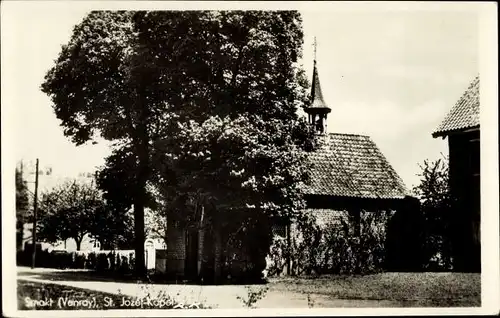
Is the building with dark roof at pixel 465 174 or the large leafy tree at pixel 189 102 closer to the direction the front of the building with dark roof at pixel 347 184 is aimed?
the large leafy tree

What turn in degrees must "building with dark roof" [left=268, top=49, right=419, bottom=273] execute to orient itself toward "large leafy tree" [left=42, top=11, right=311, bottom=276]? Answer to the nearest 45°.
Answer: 0° — it already faces it

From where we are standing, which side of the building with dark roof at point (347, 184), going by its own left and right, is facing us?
left

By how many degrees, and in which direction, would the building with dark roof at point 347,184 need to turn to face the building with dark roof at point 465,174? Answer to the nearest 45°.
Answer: approximately 180°

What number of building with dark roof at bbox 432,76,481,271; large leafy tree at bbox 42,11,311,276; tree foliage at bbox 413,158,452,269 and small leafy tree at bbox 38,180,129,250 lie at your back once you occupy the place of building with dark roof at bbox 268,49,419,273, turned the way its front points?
2

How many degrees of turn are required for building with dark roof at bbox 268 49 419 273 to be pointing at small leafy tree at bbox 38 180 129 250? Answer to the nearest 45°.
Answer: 0° — it already faces it

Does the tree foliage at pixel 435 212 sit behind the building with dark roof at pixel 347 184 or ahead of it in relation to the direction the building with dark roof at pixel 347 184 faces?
behind
